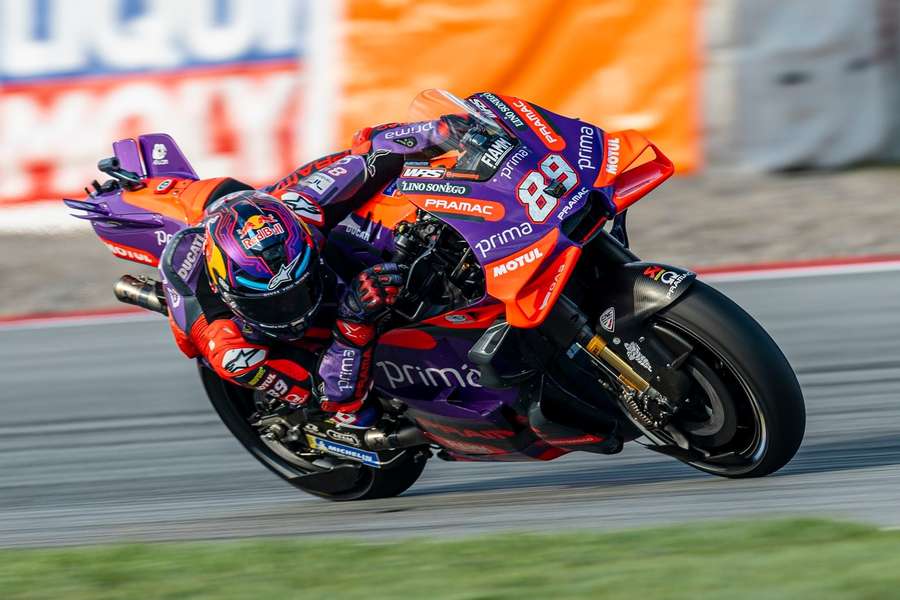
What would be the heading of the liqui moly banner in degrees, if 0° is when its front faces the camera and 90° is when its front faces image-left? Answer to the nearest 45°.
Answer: approximately 0°

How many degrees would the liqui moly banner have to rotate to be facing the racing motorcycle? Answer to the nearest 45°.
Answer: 0° — it already faces it

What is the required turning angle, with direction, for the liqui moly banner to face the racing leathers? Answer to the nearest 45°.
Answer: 0° — it already faces it
